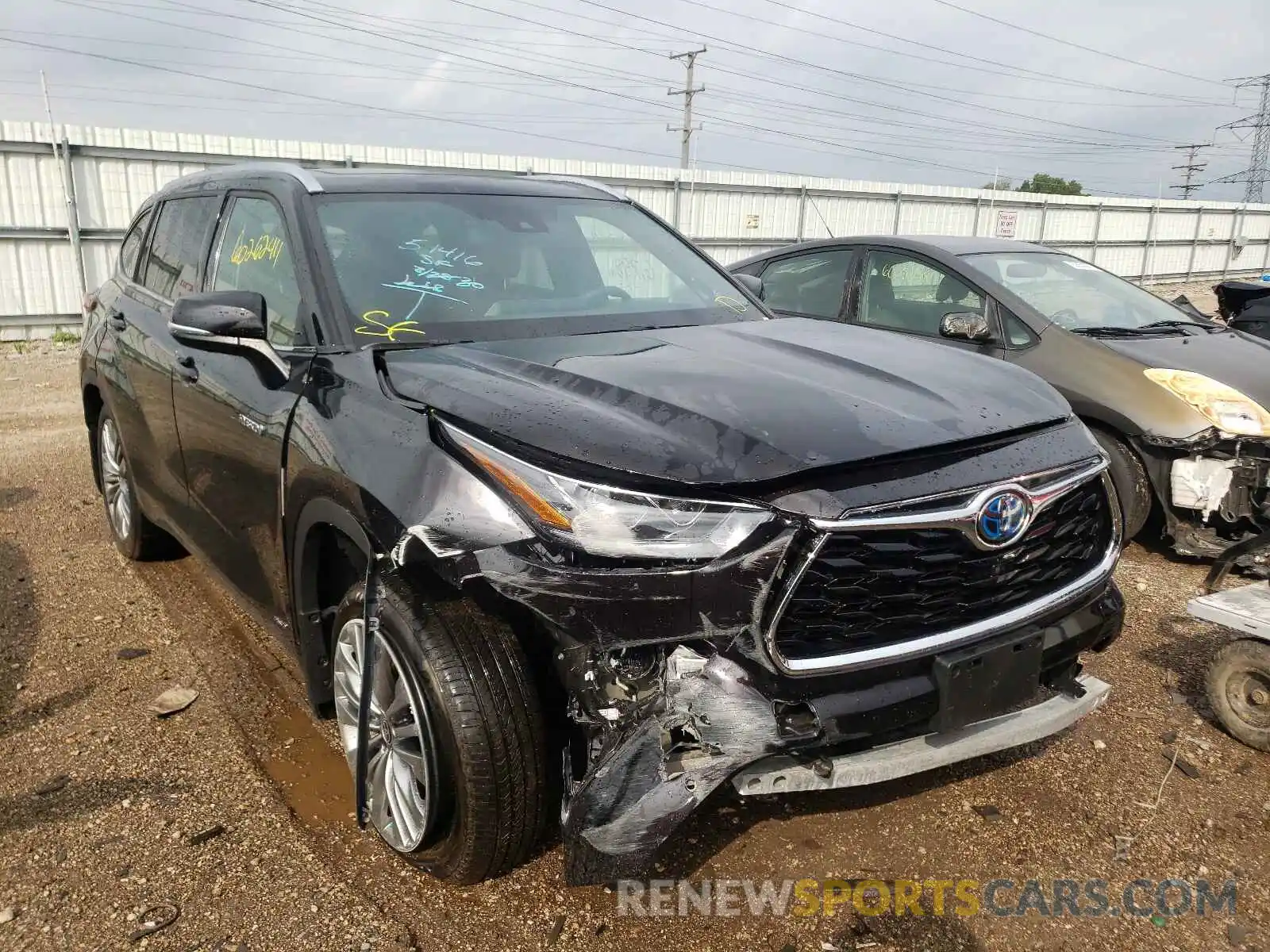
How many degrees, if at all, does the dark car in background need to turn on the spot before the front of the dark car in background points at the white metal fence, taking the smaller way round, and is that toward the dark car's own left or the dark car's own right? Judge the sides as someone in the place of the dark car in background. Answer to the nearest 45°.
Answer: approximately 180°

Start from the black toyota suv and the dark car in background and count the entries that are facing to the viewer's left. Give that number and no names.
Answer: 0

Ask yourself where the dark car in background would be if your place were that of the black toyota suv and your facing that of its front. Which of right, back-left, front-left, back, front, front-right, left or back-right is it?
left

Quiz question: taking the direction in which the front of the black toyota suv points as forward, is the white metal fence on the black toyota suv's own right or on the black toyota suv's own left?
on the black toyota suv's own left

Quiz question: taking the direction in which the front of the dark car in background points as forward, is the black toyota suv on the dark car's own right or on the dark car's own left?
on the dark car's own right

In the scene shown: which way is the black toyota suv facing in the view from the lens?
facing the viewer and to the right of the viewer

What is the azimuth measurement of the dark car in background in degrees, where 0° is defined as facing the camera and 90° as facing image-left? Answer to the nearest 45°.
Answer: approximately 315°
